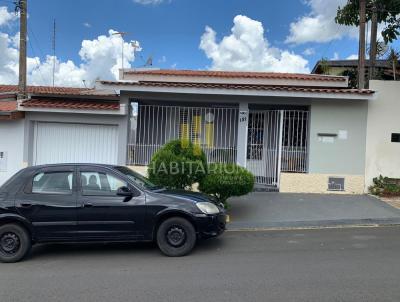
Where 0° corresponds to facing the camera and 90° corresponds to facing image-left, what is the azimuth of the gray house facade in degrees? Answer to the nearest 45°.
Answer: approximately 0°

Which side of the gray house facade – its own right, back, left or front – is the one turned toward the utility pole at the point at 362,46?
left

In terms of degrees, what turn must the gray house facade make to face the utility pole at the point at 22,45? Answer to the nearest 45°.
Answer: approximately 90° to its right

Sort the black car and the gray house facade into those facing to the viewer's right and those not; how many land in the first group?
1

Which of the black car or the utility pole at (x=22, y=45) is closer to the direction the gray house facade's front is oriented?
the black car

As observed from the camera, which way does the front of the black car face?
facing to the right of the viewer

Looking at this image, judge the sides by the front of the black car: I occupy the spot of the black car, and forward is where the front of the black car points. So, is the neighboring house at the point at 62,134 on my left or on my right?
on my left

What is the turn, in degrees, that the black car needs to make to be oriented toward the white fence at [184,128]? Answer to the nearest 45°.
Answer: approximately 90° to its left

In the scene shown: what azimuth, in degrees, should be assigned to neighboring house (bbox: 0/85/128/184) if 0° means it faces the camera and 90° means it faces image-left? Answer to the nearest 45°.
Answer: approximately 0°

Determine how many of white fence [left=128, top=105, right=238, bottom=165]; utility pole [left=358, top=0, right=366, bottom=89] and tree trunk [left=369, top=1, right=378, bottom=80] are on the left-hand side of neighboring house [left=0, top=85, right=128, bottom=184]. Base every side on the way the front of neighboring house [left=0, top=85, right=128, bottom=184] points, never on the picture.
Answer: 3

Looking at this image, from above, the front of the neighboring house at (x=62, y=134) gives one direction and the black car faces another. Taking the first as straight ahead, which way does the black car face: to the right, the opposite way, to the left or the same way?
to the left

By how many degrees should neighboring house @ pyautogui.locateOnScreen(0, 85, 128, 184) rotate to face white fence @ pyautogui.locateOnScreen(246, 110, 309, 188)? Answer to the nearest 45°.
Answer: approximately 90° to its left
